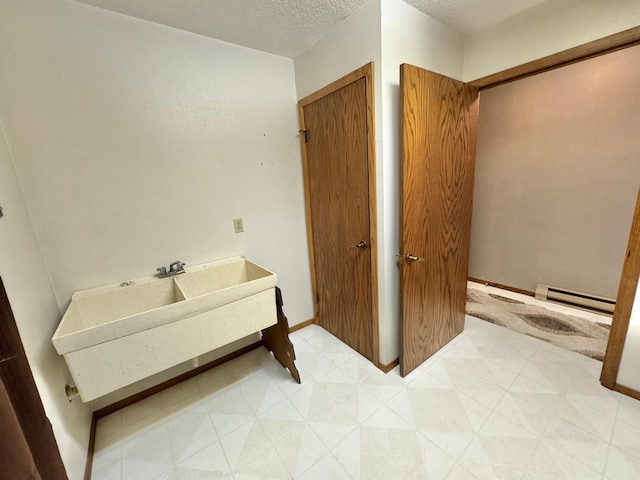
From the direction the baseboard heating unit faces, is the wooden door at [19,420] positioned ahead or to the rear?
ahead

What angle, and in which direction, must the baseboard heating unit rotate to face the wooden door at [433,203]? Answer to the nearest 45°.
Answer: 0° — it already faces it

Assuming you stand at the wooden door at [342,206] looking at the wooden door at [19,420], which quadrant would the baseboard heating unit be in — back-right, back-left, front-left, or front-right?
back-left

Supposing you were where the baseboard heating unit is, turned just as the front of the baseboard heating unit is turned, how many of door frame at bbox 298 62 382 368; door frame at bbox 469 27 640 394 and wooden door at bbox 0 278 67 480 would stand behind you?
0

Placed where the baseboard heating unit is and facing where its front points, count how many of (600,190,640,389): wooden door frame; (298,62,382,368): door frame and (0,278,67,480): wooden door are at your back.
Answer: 0

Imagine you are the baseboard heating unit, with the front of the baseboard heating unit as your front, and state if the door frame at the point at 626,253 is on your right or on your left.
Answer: on your left

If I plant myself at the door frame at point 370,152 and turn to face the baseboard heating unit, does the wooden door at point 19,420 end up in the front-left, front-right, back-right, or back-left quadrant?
back-right

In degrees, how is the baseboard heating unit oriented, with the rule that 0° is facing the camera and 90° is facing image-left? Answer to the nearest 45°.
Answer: approximately 45°

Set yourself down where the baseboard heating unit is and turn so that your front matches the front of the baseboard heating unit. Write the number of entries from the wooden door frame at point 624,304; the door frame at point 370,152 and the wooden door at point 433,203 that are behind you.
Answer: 0

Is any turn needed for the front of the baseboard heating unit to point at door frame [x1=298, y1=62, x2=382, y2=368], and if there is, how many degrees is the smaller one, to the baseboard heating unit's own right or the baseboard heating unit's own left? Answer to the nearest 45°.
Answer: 0° — it already faces it

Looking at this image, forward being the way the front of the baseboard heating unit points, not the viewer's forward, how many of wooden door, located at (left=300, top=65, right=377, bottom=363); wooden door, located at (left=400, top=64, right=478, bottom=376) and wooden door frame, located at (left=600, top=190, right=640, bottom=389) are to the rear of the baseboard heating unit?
0

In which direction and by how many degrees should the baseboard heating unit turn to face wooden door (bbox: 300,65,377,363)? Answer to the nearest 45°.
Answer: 0° — it already faces it

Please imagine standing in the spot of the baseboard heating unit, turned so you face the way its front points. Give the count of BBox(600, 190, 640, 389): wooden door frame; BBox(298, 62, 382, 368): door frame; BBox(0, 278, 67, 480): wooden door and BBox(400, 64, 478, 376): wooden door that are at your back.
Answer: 0

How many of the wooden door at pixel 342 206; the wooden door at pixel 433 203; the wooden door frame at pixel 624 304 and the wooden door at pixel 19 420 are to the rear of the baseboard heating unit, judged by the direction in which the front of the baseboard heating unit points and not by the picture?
0

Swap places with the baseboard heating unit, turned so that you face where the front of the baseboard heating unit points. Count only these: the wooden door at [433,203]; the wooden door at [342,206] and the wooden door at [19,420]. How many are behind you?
0

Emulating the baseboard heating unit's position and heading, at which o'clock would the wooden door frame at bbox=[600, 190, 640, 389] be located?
The wooden door frame is roughly at 12 o'clock from the baseboard heating unit.

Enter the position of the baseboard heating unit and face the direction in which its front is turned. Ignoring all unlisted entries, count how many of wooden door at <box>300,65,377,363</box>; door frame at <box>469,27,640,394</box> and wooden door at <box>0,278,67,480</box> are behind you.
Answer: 0
